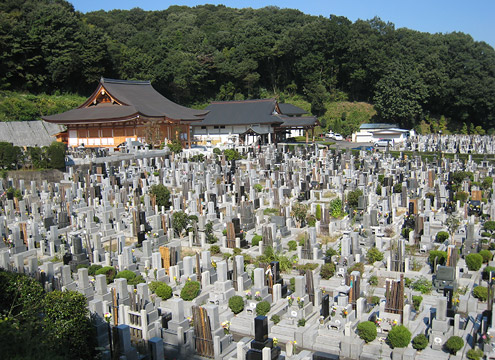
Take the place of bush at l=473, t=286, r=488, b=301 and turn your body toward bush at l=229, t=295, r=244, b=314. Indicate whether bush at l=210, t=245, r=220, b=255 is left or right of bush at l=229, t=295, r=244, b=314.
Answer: right

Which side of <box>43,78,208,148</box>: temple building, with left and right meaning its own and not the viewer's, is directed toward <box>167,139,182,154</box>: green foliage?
front

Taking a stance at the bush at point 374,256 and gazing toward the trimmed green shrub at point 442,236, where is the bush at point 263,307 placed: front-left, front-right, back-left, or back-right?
back-right

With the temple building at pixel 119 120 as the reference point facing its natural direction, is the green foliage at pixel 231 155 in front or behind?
in front

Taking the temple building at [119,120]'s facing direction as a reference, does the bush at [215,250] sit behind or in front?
in front

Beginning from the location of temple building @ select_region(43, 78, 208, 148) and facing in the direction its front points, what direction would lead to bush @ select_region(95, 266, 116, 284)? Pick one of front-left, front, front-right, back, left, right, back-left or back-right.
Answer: front-right

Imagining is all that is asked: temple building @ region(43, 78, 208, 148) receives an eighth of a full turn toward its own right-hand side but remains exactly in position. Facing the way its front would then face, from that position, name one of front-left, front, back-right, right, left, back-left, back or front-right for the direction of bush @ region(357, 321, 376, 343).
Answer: front

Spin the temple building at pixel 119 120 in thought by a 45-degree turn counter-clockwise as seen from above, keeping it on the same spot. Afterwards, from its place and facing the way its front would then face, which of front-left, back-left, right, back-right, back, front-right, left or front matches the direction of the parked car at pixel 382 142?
front

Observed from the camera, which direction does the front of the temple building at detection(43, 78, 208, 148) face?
facing the viewer and to the right of the viewer

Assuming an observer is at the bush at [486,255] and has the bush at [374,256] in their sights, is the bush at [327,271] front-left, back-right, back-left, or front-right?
front-left

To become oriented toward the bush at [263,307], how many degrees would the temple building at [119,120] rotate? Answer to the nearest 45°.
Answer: approximately 45° to its right

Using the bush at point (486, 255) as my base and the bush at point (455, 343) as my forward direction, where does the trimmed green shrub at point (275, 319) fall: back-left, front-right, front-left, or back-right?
front-right

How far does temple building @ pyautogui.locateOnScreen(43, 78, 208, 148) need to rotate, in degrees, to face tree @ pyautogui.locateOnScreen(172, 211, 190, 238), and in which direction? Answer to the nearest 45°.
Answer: approximately 45° to its right
